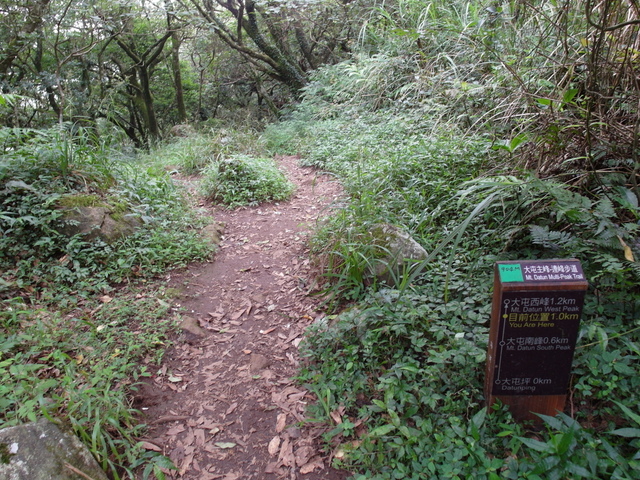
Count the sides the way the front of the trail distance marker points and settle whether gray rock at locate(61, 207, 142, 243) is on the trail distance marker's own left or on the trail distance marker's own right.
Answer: on the trail distance marker's own right

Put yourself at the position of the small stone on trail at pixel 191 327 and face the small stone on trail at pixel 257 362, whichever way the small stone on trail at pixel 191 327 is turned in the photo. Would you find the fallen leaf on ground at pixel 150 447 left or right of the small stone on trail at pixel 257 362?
right

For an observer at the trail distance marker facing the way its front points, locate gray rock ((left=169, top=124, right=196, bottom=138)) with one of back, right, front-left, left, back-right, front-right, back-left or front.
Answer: back-right

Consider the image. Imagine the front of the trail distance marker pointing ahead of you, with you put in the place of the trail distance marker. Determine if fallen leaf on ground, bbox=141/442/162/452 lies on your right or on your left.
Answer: on your right

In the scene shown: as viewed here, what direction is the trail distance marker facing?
toward the camera

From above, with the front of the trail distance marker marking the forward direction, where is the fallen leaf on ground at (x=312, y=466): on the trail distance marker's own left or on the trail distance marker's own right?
on the trail distance marker's own right

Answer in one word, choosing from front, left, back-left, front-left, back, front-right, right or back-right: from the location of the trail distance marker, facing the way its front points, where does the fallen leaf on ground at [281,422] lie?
right

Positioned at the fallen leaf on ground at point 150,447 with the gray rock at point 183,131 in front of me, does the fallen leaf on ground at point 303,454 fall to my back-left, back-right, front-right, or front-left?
back-right

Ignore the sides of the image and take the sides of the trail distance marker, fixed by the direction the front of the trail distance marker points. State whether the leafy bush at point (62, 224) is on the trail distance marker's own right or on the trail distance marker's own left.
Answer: on the trail distance marker's own right
